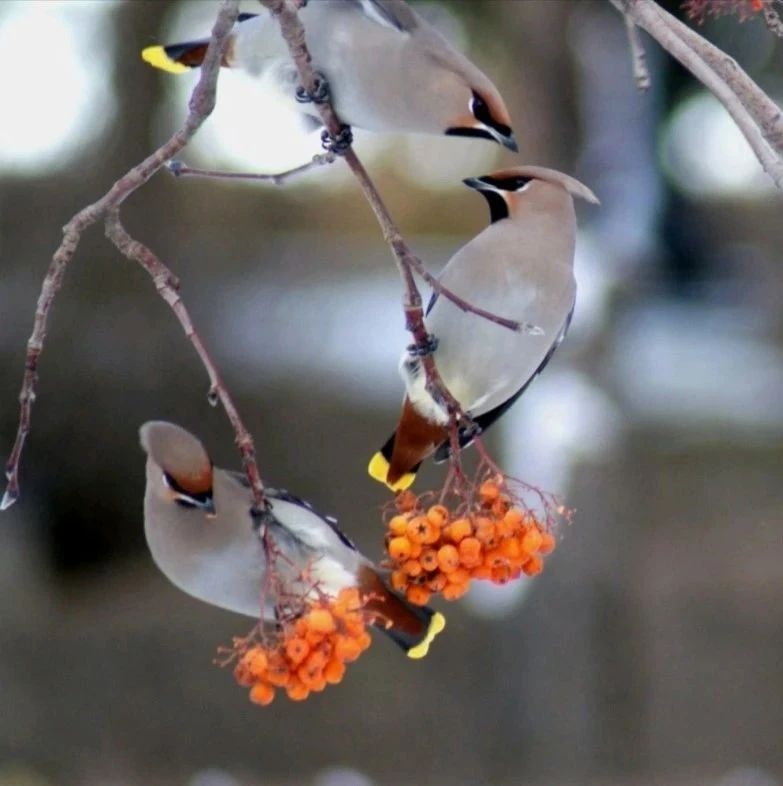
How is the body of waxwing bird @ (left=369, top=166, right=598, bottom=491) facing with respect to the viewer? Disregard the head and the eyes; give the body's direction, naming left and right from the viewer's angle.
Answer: facing the viewer and to the left of the viewer

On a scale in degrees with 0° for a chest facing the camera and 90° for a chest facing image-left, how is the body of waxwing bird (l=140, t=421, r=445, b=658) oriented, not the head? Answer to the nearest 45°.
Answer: approximately 45°

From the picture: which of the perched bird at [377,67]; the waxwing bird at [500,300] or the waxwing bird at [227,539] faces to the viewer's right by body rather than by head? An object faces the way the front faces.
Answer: the perched bird

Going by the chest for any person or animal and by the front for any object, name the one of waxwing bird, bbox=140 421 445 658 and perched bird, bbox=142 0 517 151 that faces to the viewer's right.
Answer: the perched bird

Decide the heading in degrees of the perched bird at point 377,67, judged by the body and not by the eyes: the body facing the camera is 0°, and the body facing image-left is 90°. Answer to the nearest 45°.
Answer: approximately 270°
